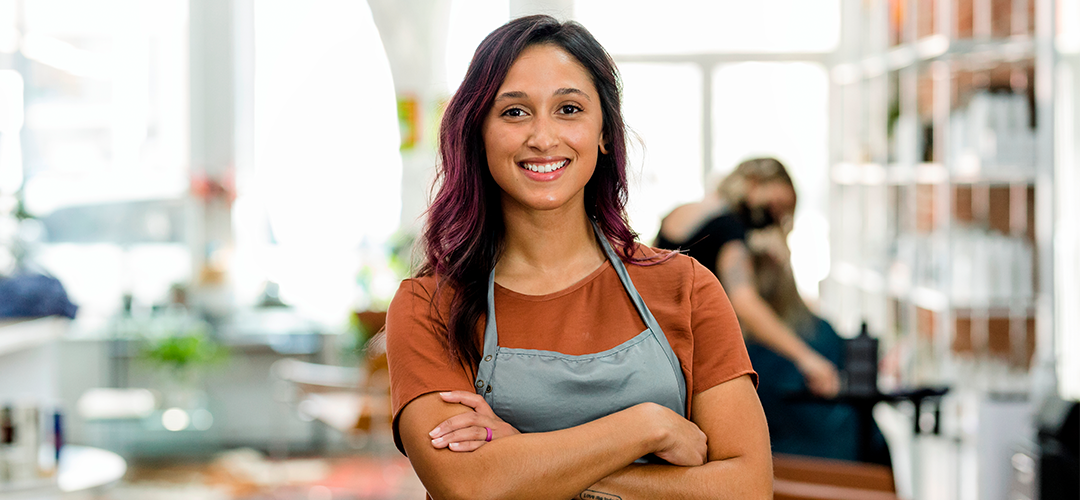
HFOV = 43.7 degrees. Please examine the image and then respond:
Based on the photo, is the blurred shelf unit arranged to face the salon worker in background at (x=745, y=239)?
yes

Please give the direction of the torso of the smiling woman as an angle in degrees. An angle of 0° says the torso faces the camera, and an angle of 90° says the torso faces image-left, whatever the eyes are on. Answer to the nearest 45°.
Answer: approximately 0°

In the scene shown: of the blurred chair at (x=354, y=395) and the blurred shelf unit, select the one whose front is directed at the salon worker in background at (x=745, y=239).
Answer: the blurred shelf unit

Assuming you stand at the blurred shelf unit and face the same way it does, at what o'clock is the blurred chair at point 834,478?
The blurred chair is roughly at 11 o'clock from the blurred shelf unit.

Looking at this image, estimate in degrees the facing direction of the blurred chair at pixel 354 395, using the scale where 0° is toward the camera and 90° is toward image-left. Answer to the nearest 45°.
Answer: approximately 90°

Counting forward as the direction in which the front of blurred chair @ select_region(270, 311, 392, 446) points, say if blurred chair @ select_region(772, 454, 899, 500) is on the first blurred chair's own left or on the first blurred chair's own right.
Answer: on the first blurred chair's own left

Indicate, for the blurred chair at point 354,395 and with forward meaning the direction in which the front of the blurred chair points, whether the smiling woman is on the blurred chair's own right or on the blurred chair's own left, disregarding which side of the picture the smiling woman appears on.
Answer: on the blurred chair's own left

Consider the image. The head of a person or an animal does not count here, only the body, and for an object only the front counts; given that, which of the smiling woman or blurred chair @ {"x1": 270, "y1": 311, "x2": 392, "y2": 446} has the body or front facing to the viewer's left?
the blurred chair

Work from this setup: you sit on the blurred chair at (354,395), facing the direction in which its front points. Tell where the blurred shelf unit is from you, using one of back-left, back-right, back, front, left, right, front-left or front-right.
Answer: back-left

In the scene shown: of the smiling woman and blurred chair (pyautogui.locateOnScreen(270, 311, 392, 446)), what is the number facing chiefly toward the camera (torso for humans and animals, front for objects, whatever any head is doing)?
1

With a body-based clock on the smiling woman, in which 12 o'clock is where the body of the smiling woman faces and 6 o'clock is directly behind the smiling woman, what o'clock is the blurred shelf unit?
The blurred shelf unit is roughly at 7 o'clock from the smiling woman.

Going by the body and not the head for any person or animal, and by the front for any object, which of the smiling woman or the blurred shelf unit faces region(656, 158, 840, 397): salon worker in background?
the blurred shelf unit
